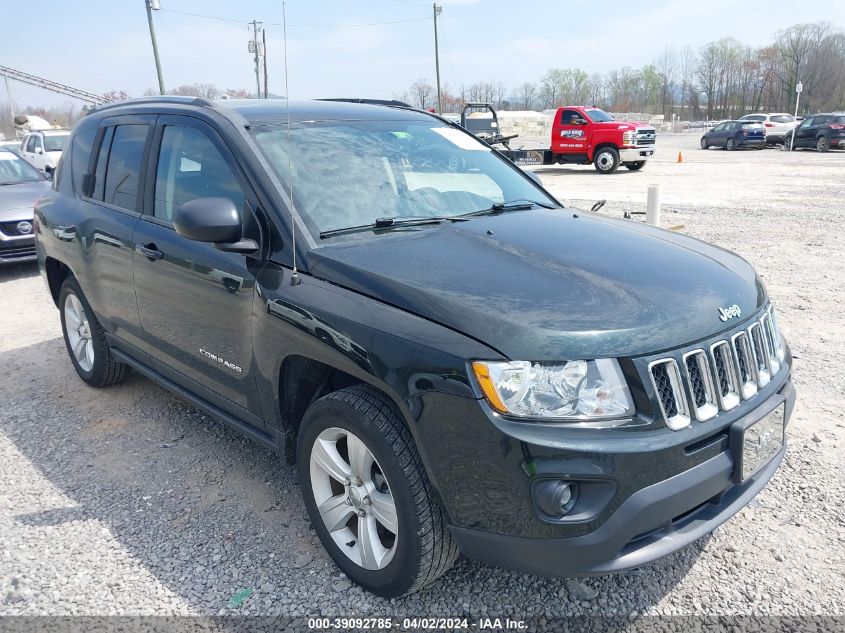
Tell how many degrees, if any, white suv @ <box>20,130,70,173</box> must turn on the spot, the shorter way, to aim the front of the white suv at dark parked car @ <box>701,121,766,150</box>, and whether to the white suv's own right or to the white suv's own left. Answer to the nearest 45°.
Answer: approximately 45° to the white suv's own left

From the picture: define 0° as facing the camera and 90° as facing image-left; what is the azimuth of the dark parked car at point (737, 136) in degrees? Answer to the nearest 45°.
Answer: approximately 135°

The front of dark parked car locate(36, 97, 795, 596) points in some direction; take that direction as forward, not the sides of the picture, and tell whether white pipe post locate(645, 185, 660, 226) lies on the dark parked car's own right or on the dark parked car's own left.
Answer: on the dark parked car's own left

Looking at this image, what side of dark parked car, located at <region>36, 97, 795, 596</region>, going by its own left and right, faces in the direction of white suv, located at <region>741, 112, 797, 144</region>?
left

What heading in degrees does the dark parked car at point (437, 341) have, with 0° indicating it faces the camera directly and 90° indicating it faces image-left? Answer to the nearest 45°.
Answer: approximately 315°

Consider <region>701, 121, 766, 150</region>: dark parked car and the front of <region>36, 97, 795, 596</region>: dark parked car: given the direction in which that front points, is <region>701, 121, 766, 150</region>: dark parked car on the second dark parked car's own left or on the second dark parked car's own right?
on the second dark parked car's own left
